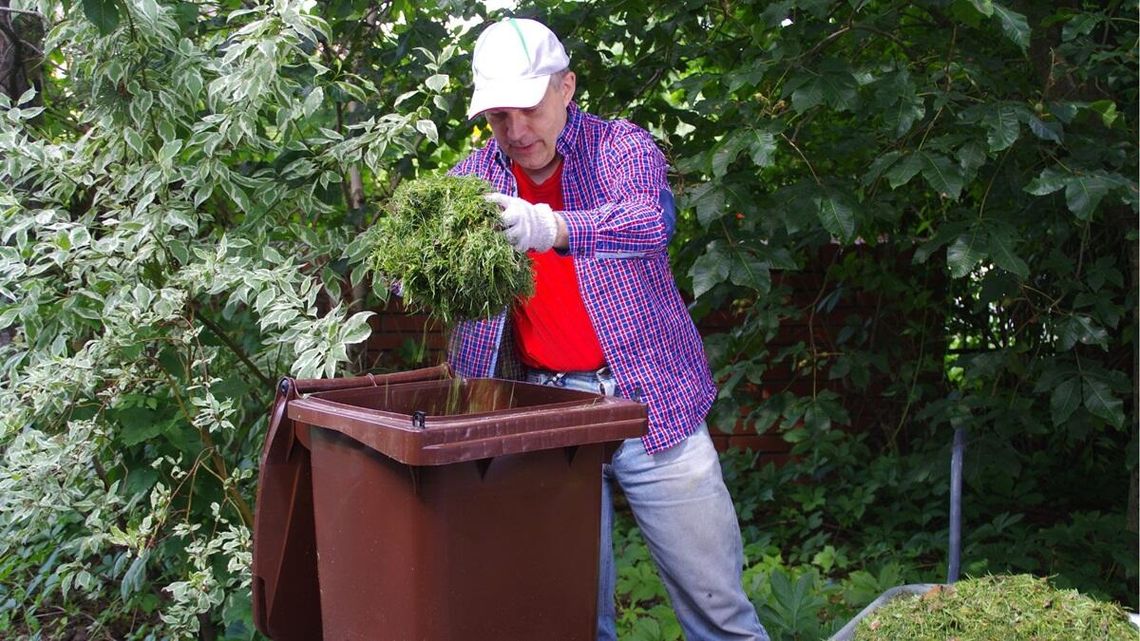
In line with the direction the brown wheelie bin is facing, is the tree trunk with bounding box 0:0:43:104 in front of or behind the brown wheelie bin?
behind

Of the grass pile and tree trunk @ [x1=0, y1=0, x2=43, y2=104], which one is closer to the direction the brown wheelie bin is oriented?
the grass pile

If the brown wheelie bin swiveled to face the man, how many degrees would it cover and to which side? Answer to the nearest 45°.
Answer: approximately 90° to its left

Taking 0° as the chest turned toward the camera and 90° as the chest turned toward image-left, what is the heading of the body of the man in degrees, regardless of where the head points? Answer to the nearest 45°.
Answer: approximately 45°

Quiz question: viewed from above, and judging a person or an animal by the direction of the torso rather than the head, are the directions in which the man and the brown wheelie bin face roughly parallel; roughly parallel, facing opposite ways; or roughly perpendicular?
roughly perpendicular

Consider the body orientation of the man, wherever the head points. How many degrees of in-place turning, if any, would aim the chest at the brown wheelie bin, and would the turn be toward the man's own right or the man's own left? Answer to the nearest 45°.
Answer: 0° — they already face it

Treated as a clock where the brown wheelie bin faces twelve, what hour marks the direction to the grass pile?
The grass pile is roughly at 11 o'clock from the brown wheelie bin.

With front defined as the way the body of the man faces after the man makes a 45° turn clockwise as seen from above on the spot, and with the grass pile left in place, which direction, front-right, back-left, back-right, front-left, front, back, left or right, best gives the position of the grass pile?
back-left

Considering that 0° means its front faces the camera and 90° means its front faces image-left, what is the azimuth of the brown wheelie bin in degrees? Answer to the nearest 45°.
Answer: approximately 315°

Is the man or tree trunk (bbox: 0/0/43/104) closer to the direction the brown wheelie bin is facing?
the man
